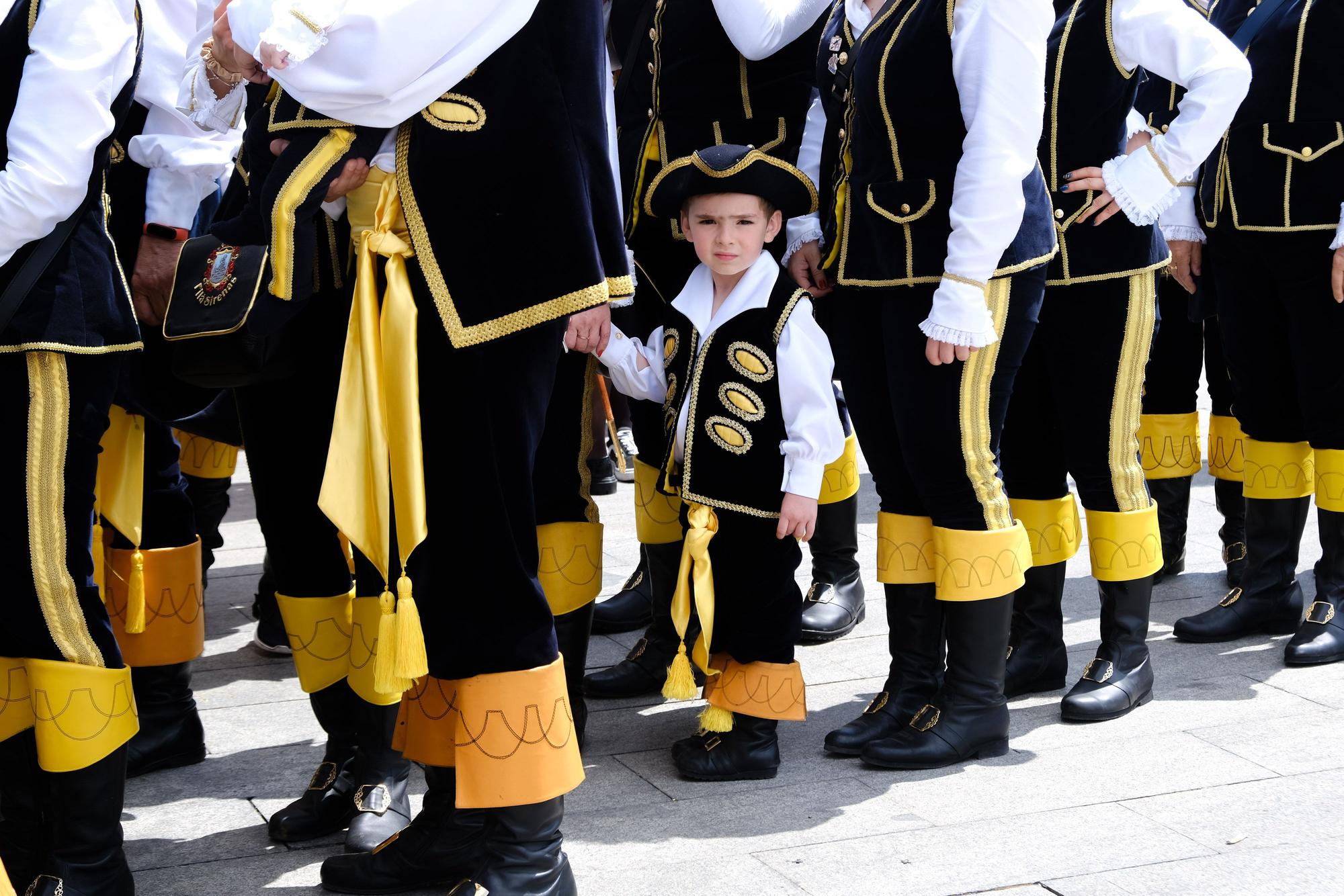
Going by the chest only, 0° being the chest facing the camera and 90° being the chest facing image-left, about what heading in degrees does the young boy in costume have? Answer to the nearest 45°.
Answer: approximately 45°
